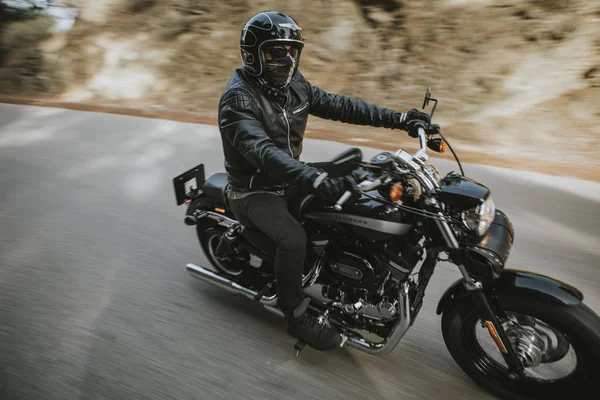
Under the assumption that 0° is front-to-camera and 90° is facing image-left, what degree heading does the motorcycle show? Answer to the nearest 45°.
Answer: approximately 315°

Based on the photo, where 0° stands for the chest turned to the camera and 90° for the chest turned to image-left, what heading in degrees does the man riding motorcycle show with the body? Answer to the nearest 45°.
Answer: approximately 315°
